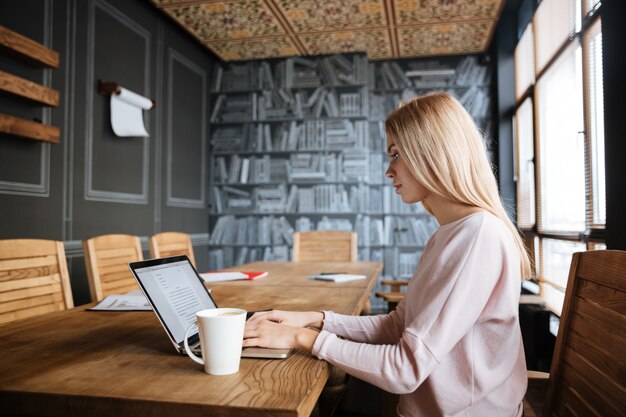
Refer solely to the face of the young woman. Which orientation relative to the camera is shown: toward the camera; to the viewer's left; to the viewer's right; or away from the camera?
to the viewer's left

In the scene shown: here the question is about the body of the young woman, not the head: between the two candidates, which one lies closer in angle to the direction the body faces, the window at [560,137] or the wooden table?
the wooden table

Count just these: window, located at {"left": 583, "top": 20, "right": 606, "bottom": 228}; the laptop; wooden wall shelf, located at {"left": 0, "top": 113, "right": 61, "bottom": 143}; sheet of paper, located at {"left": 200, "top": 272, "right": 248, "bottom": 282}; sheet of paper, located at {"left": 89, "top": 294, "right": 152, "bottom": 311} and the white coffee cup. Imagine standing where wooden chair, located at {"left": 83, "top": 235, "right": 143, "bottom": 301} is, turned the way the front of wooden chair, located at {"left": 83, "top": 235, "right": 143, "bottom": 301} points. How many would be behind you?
1

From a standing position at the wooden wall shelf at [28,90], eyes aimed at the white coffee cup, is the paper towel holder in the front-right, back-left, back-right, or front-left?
back-left

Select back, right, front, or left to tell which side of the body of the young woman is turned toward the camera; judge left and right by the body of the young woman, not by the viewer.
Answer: left

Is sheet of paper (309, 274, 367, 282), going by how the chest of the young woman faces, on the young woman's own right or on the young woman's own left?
on the young woman's own right

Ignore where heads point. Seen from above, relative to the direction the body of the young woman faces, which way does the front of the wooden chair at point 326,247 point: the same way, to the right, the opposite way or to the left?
to the left

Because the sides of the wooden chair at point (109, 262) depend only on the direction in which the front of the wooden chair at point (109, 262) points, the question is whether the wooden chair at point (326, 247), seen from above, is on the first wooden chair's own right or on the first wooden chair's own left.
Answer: on the first wooden chair's own left

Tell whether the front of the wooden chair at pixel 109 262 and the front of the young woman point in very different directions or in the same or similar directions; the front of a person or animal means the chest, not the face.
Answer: very different directions

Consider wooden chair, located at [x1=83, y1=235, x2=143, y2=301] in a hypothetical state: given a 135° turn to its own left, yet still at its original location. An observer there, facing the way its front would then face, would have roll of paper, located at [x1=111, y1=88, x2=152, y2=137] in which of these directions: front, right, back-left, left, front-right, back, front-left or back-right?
front

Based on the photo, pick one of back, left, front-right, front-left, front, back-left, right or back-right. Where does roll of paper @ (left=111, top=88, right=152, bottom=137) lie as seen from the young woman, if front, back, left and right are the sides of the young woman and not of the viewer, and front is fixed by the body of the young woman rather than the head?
front-right
